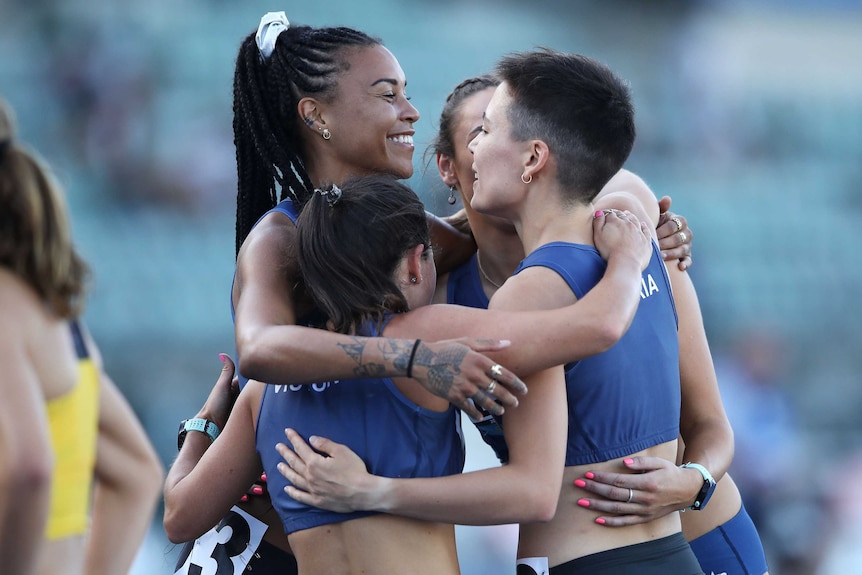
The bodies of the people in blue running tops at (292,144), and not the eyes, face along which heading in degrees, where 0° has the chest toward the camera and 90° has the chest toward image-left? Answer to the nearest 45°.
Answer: approximately 270°
